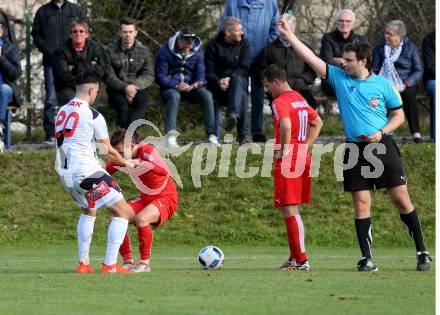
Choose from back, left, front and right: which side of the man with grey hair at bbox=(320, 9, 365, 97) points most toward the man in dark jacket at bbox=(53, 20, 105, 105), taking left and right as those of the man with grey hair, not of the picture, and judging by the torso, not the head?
right

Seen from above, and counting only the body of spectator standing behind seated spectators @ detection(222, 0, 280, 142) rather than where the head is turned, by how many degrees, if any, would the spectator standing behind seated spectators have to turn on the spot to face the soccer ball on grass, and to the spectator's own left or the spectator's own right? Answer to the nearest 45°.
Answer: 0° — they already face it

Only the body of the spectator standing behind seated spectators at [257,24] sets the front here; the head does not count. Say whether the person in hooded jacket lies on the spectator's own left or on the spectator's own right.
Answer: on the spectator's own right

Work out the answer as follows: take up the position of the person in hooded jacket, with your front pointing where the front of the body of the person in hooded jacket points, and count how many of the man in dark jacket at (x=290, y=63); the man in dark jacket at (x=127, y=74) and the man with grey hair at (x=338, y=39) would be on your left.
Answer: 2
